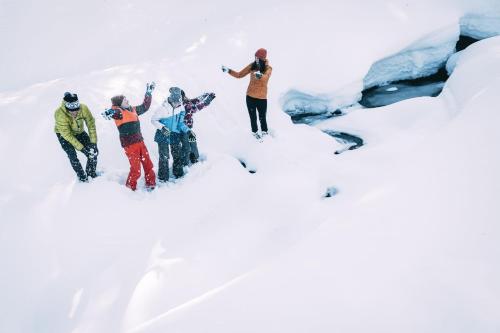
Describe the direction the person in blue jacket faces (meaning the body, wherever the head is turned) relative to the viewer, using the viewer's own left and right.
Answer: facing the viewer and to the right of the viewer

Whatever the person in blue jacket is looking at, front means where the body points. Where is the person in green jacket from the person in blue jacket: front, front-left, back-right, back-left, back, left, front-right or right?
back-right
